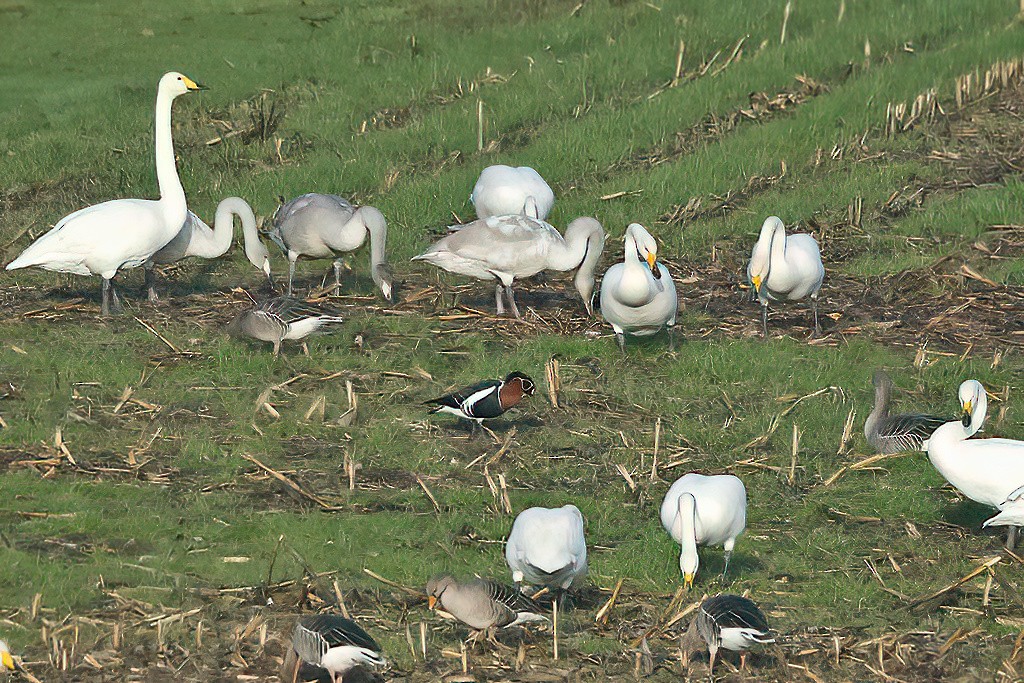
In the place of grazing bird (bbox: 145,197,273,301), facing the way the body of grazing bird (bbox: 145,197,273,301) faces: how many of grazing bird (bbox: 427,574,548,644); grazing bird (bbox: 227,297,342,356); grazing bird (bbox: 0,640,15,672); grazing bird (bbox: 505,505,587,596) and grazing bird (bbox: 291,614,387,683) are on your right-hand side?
5

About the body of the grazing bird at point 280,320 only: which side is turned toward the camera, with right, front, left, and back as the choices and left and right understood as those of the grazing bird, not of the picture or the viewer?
left

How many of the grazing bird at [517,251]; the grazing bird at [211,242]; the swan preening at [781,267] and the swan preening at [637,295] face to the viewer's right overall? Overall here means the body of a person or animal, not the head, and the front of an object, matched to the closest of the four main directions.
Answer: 2

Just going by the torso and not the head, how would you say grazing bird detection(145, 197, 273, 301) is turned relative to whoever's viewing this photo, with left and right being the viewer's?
facing to the right of the viewer

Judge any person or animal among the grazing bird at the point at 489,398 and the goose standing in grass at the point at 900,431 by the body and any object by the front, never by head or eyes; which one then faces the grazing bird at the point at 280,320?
the goose standing in grass

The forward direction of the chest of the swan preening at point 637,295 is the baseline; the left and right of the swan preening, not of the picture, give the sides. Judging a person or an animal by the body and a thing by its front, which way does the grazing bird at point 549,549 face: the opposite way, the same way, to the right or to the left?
the opposite way

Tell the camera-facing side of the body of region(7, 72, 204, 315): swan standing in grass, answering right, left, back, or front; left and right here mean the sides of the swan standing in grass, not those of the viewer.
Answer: right

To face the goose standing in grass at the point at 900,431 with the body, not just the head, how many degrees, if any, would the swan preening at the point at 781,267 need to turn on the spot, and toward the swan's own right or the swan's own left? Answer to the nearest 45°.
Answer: approximately 45° to the swan's own left

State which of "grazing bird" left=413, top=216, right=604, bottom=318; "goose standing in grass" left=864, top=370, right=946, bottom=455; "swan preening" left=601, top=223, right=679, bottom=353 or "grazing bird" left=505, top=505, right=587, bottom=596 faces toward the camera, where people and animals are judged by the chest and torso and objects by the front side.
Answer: the swan preening

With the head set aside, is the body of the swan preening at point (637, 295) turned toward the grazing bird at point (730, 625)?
yes

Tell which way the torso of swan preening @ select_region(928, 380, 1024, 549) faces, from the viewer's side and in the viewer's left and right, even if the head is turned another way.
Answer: facing to the left of the viewer

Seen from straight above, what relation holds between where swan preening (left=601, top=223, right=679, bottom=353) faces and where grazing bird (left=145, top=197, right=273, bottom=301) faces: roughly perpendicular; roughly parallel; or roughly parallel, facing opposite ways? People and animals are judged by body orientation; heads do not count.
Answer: roughly perpendicular

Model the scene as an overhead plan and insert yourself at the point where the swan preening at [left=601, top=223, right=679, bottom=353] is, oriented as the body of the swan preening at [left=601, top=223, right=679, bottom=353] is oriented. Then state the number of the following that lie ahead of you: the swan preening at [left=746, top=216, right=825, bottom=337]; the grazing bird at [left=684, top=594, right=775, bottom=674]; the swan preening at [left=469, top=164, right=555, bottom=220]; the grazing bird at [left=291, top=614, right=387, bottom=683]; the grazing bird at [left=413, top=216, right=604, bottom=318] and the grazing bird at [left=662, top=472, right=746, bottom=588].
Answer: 3

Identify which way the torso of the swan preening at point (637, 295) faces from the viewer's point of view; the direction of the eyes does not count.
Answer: toward the camera

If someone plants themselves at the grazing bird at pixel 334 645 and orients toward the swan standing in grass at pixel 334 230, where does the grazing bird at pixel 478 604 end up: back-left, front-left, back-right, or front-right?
front-right

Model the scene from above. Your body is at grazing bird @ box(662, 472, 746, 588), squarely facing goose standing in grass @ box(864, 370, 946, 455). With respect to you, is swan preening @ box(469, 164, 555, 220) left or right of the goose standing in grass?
left

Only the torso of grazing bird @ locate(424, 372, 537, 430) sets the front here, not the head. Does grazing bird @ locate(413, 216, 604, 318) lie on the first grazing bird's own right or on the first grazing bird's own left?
on the first grazing bird's own left

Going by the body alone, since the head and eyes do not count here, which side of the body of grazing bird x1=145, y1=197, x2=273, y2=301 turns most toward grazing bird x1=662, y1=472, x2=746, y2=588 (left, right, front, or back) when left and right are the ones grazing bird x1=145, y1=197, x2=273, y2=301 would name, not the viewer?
right

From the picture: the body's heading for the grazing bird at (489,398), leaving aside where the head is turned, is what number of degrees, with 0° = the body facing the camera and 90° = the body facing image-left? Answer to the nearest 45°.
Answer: approximately 270°

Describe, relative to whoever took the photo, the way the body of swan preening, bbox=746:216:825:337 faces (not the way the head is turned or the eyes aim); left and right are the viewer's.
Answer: facing the viewer and to the left of the viewer
